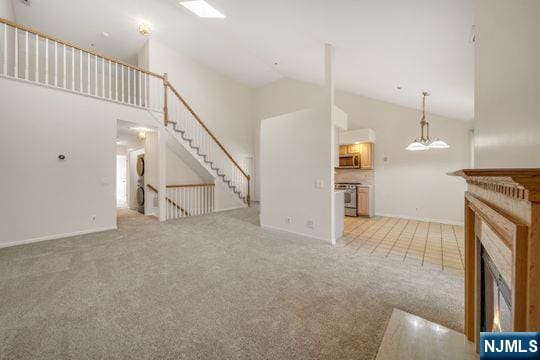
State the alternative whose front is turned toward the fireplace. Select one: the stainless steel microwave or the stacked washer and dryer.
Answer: the stainless steel microwave

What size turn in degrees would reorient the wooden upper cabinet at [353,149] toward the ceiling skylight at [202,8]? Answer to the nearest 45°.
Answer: approximately 45° to its right

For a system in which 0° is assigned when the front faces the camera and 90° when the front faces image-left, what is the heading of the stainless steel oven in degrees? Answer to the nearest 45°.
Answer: approximately 0°

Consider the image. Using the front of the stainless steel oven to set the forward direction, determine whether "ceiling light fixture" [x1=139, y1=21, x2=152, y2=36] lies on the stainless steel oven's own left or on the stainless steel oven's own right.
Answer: on the stainless steel oven's own right

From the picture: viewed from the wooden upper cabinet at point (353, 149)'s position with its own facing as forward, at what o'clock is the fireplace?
The fireplace is roughly at 12 o'clock from the wooden upper cabinet.

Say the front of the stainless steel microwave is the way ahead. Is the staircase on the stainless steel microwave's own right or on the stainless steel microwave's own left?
on the stainless steel microwave's own right

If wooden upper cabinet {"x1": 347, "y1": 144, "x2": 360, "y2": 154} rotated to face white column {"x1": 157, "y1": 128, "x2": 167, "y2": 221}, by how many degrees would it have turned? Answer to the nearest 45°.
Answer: approximately 45° to its right

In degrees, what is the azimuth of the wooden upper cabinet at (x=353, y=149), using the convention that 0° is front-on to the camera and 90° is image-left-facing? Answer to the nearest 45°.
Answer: approximately 0°

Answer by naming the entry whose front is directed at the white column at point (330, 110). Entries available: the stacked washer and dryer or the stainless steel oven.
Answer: the stainless steel oven

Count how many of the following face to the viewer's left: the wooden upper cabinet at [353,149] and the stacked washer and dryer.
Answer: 1

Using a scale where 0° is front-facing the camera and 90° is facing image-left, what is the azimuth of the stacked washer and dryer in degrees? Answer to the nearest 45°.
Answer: approximately 90°

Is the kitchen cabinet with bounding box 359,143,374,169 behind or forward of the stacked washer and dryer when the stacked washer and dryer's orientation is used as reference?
behind
